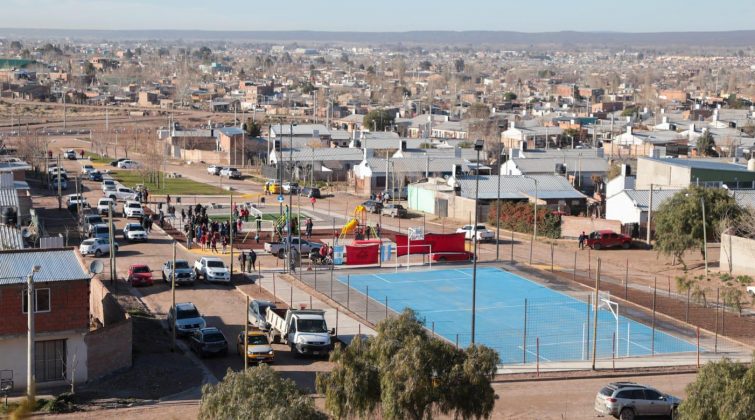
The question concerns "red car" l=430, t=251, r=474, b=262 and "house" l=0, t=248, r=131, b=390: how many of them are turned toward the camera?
1

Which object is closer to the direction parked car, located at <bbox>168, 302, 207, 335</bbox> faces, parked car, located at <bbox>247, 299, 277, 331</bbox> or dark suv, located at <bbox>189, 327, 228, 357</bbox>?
the dark suv

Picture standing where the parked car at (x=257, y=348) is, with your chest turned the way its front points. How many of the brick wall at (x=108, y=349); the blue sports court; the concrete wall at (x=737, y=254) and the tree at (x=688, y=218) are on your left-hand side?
3

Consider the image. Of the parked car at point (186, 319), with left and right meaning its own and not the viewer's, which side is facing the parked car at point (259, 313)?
left
